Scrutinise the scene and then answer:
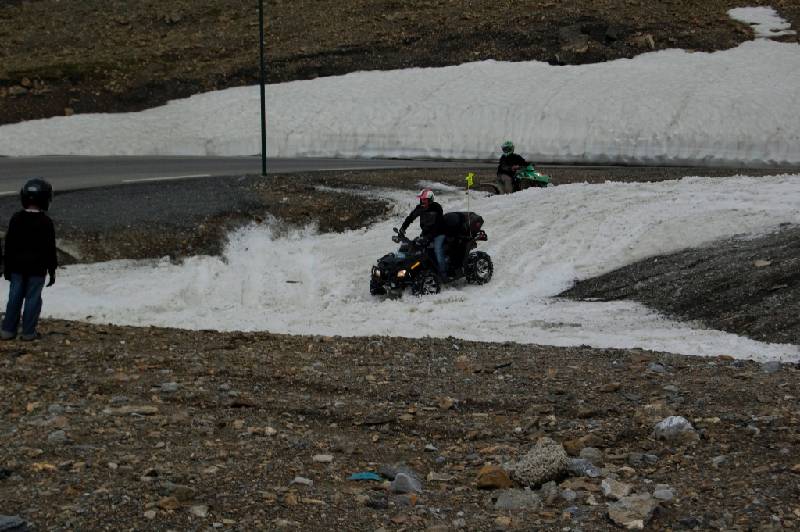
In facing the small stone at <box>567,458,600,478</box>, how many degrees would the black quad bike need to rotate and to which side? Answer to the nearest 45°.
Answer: approximately 45° to its left

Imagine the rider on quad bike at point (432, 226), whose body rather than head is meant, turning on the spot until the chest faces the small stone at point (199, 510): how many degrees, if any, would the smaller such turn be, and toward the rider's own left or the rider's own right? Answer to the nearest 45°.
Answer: approximately 45° to the rider's own left

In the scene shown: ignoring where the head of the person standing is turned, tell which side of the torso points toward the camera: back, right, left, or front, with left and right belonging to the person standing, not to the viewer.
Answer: back

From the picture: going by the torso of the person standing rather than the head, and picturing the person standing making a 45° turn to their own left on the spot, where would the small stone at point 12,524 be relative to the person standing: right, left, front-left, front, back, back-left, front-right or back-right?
back-left

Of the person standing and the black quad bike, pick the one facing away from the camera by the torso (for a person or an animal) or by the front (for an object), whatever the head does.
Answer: the person standing

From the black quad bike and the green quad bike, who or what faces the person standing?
the black quad bike

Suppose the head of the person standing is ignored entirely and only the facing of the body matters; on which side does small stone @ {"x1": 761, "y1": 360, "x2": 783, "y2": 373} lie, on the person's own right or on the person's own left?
on the person's own right
